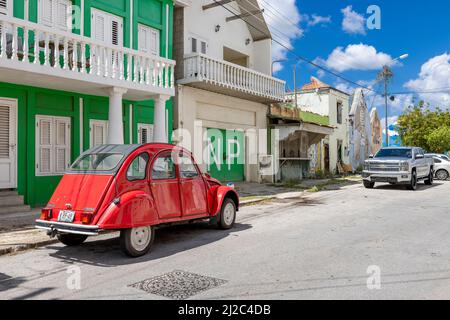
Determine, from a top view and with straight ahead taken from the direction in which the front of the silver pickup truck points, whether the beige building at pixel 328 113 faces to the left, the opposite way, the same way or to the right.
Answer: to the left

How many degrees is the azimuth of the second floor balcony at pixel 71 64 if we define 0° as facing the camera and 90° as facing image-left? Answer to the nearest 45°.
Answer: approximately 315°

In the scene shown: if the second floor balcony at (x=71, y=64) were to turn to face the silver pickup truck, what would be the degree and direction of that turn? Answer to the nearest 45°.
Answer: approximately 45° to its left

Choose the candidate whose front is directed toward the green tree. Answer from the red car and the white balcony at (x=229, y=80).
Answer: the red car

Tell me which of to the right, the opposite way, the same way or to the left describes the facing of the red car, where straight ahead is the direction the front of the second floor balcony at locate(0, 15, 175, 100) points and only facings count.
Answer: to the left

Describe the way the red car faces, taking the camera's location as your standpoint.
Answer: facing away from the viewer and to the right of the viewer

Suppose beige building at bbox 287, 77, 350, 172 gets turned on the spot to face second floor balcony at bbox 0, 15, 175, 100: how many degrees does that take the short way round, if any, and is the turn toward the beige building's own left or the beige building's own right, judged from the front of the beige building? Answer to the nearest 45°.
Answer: approximately 45° to the beige building's own right

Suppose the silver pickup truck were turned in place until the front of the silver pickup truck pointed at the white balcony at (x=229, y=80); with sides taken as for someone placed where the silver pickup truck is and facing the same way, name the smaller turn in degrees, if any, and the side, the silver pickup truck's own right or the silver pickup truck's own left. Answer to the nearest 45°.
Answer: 0° — it already faces it

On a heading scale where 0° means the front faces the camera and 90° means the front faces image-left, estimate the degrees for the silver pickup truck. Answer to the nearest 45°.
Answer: approximately 45°

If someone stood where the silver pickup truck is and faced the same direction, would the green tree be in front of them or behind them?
behind

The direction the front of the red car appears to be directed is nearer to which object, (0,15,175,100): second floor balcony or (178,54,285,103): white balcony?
the white balcony
